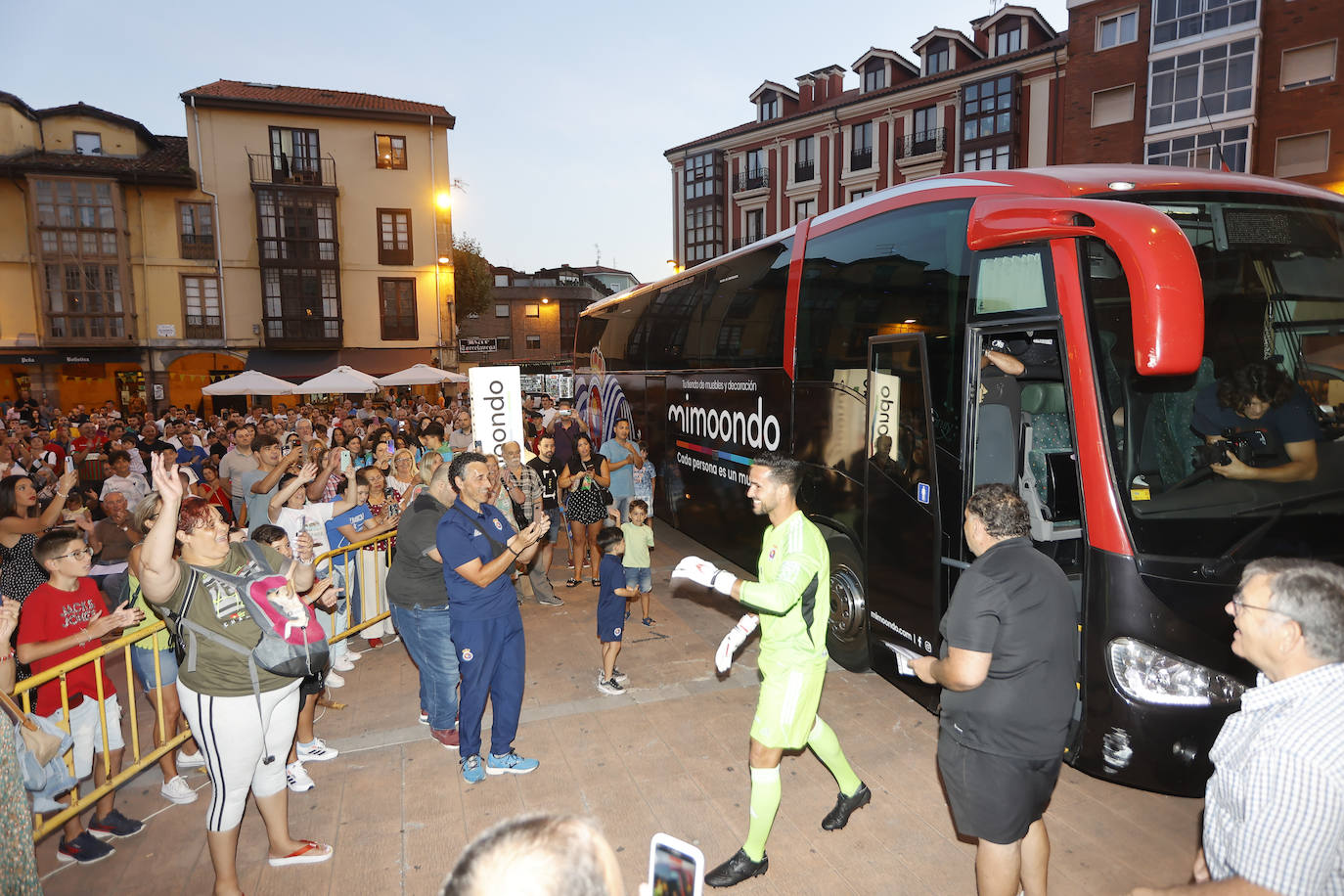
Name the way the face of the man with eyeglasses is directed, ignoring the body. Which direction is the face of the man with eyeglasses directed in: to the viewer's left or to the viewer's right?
to the viewer's left

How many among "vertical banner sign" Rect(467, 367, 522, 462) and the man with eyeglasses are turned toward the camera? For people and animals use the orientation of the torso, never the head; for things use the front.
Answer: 1

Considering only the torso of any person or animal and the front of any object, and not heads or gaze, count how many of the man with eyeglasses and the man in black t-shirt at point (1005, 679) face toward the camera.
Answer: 0

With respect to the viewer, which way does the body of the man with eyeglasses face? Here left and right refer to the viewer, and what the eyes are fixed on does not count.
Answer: facing to the left of the viewer

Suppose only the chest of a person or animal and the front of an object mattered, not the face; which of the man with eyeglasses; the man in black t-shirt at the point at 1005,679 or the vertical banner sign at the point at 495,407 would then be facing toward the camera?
the vertical banner sign

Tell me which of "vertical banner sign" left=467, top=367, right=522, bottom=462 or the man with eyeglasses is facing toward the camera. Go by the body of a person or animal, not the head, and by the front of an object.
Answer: the vertical banner sign

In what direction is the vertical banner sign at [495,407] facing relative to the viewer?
toward the camera

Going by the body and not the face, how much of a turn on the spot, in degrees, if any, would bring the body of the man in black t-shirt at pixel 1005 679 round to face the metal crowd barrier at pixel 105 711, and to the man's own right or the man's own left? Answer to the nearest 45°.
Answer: approximately 45° to the man's own left

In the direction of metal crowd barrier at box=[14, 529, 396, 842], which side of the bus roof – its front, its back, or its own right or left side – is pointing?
right

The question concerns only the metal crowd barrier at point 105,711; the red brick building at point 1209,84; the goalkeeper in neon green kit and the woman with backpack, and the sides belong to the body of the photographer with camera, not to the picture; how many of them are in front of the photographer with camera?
3

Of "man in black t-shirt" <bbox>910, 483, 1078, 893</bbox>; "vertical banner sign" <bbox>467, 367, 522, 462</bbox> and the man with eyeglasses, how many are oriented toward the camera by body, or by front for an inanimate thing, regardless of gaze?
1
